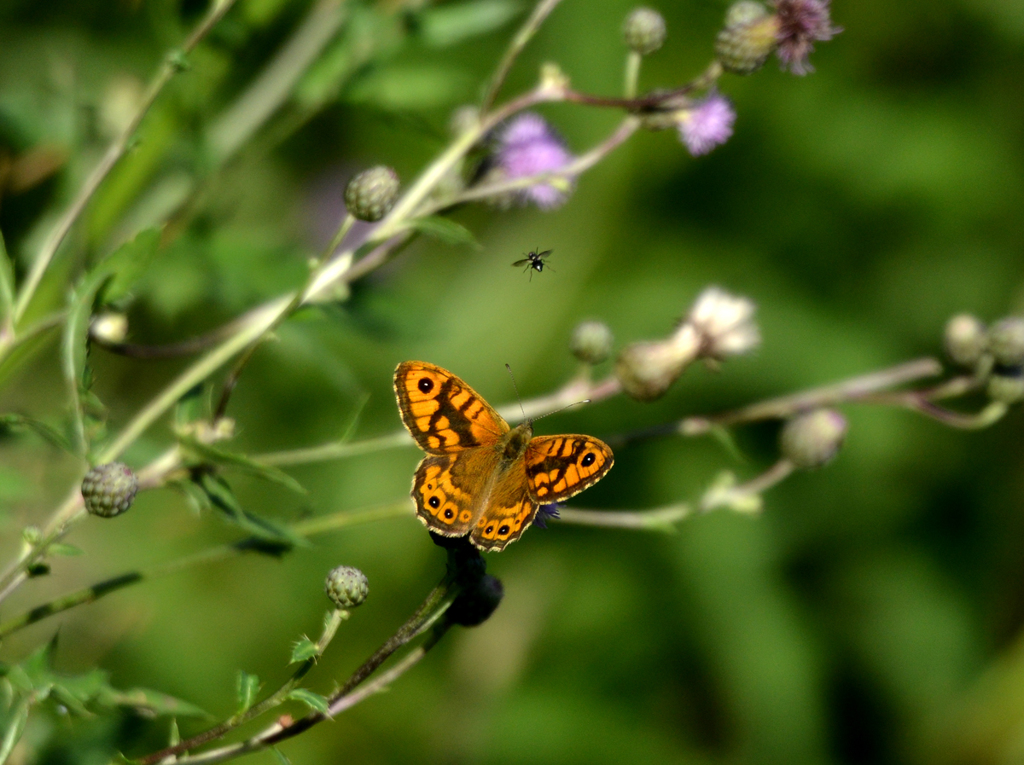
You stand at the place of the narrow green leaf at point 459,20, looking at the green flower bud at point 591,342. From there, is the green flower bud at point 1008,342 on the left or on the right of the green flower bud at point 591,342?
left

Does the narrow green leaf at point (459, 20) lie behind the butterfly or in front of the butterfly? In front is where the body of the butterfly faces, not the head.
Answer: in front

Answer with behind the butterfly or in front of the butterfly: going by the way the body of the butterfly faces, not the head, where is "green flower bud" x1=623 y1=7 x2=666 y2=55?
in front

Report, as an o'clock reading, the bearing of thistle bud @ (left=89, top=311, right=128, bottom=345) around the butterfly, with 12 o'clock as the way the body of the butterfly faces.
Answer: The thistle bud is roughly at 9 o'clock from the butterfly.

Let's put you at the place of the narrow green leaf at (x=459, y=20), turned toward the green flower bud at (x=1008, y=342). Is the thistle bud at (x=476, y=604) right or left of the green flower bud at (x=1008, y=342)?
right

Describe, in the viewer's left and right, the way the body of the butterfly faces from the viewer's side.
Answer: facing away from the viewer and to the right of the viewer
